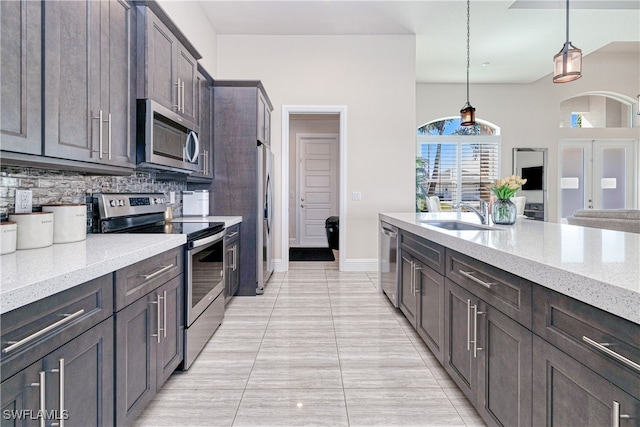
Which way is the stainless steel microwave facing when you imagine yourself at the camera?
facing the viewer and to the right of the viewer

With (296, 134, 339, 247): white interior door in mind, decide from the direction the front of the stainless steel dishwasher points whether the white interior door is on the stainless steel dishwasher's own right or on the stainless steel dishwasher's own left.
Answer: on the stainless steel dishwasher's own right

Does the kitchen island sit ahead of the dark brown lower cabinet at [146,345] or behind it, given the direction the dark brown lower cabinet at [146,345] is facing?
ahead

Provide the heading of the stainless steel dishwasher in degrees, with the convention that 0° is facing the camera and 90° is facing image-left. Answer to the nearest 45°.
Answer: approximately 90°

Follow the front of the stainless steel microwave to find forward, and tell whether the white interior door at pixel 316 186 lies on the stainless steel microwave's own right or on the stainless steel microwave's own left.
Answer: on the stainless steel microwave's own left

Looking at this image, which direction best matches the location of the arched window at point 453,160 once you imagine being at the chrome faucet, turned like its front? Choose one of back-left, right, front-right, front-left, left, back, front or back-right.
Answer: right

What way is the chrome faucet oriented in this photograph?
to the viewer's left

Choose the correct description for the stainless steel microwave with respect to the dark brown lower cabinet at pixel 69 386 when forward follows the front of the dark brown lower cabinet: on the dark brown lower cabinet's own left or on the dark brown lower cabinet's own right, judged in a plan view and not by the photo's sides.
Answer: on the dark brown lower cabinet's own left

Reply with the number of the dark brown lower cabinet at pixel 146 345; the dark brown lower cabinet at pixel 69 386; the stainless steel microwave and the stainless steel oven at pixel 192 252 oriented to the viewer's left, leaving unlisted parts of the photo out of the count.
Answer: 0

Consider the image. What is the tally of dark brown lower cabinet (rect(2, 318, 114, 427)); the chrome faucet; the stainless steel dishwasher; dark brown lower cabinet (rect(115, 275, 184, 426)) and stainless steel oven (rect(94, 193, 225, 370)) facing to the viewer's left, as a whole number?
2

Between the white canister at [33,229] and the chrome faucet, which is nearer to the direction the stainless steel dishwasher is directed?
the white canister

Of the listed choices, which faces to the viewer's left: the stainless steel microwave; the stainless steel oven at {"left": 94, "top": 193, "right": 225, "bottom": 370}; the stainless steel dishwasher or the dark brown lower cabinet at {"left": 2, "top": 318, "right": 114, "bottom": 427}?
the stainless steel dishwasher

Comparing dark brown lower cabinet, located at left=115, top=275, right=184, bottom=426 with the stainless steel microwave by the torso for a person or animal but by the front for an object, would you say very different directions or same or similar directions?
same or similar directions

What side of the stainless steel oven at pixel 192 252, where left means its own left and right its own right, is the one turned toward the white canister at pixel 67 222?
right

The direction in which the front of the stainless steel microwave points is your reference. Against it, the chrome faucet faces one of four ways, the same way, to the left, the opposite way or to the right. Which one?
the opposite way

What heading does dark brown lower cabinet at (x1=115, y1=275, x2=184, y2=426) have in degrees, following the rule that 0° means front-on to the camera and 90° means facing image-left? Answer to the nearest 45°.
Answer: approximately 315°
